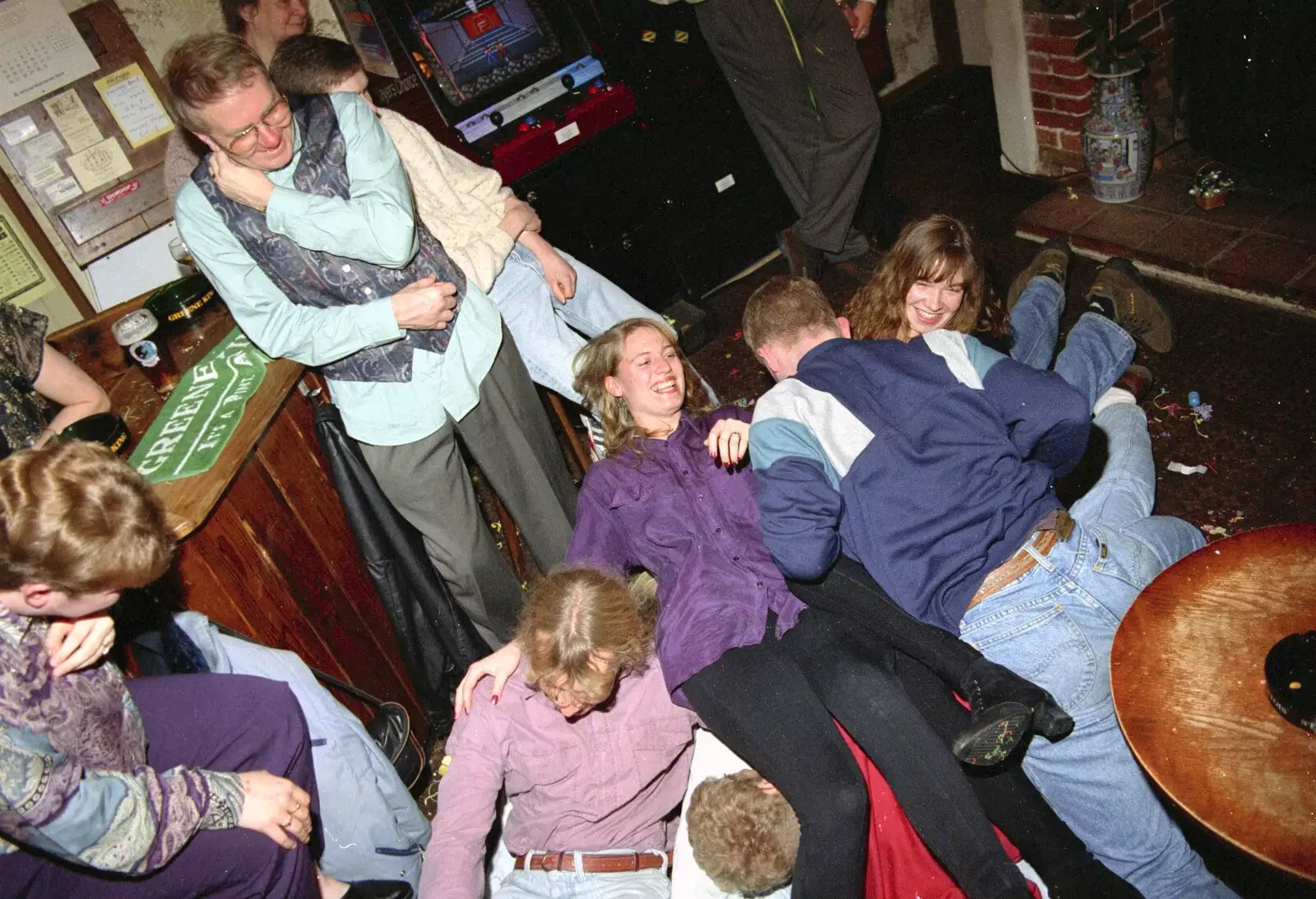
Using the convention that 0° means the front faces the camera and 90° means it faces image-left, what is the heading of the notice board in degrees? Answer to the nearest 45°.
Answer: approximately 0°

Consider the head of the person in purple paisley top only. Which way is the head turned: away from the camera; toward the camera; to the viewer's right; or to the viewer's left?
to the viewer's right

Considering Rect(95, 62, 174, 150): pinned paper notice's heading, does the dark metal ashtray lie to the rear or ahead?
ahead

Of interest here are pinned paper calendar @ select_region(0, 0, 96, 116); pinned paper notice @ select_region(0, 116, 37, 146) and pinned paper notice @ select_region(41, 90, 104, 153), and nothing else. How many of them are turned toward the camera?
3

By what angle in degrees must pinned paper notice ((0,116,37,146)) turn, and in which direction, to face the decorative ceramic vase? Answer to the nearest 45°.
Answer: approximately 45° to its left

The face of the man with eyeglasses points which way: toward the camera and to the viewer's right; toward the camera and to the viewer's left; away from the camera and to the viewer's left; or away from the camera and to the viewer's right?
toward the camera and to the viewer's right

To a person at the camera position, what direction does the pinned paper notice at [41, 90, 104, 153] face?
facing the viewer

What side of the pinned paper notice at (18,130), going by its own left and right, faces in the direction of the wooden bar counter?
front

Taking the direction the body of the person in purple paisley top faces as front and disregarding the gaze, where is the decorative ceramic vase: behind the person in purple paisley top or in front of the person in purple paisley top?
in front

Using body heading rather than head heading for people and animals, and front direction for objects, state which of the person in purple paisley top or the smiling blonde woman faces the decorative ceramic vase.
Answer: the person in purple paisley top

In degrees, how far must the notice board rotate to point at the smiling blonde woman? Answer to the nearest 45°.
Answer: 0° — it already faces them

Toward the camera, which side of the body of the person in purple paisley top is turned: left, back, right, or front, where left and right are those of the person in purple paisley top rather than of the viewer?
right

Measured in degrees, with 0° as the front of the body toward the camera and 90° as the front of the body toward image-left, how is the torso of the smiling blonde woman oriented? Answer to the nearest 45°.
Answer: approximately 315°

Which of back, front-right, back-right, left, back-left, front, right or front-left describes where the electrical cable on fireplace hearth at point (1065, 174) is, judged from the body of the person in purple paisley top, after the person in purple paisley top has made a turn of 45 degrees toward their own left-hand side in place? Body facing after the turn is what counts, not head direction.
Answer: front-right
